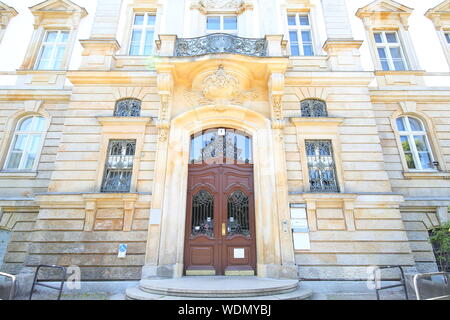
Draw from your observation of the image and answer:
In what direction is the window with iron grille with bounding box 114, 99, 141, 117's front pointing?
toward the camera

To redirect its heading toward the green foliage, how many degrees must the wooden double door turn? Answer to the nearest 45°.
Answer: approximately 90° to its left

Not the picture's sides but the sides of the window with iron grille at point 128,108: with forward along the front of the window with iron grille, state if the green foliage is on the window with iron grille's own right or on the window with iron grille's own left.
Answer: on the window with iron grille's own left

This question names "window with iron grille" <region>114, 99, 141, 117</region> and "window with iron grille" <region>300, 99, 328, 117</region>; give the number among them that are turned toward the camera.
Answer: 2

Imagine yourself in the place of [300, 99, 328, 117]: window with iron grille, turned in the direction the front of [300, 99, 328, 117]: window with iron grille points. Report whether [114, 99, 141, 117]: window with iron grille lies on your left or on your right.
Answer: on your right

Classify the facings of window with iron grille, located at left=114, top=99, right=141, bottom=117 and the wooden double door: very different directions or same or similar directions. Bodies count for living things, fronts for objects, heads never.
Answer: same or similar directions

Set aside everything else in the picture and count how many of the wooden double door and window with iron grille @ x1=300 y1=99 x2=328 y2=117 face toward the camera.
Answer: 2

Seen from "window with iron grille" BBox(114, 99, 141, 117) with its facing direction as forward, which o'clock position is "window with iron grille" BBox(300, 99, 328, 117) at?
"window with iron grille" BBox(300, 99, 328, 117) is roughly at 10 o'clock from "window with iron grille" BBox(114, 99, 141, 117).

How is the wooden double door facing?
toward the camera

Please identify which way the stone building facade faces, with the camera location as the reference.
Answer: facing the viewer
